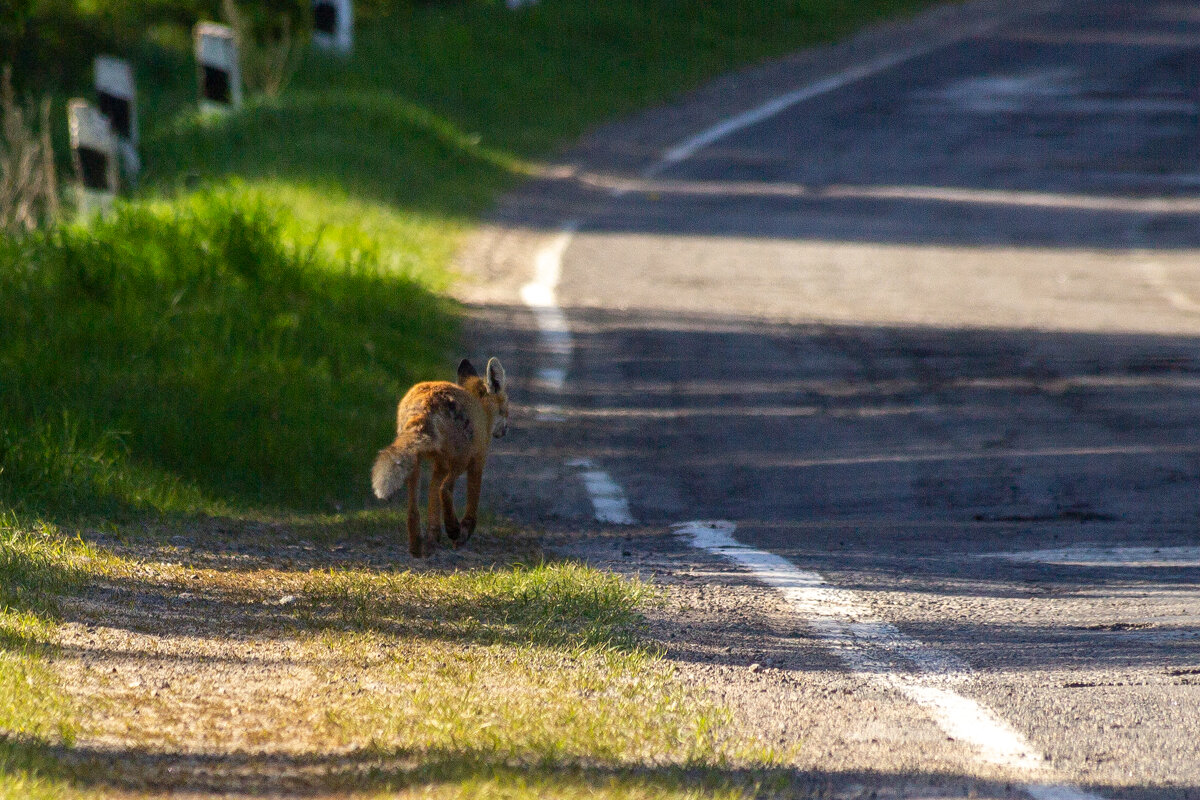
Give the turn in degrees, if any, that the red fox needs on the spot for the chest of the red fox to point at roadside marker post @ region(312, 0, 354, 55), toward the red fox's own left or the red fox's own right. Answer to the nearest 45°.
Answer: approximately 45° to the red fox's own left

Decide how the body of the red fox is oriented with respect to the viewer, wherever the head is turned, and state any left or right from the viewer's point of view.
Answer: facing away from the viewer and to the right of the viewer

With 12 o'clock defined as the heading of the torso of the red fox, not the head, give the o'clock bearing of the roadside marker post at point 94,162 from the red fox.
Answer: The roadside marker post is roughly at 10 o'clock from the red fox.

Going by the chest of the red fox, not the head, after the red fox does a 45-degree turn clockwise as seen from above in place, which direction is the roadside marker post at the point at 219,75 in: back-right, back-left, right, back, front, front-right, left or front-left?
left

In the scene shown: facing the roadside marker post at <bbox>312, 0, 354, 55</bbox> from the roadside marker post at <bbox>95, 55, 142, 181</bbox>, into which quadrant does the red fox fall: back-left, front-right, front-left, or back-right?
back-right

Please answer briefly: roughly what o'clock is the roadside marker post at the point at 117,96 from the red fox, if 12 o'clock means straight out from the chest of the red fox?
The roadside marker post is roughly at 10 o'clock from the red fox.
